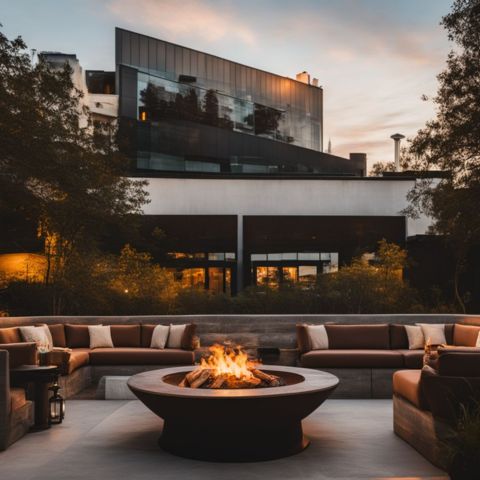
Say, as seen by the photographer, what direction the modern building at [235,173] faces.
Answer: facing the viewer

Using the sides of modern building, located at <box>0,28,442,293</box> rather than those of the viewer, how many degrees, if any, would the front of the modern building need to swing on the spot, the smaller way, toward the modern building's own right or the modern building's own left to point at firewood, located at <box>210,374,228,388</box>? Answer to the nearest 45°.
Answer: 0° — it already faces it

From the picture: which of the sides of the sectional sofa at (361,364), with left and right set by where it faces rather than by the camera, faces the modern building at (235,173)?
back

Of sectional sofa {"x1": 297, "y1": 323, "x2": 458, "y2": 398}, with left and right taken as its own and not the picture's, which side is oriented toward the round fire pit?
front

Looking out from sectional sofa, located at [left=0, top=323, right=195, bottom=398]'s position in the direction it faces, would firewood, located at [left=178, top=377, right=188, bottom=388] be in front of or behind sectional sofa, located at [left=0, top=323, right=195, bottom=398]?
in front

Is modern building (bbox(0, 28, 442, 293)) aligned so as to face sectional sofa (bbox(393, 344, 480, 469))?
yes

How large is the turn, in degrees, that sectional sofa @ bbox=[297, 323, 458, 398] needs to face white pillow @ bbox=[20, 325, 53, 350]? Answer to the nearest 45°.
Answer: approximately 90° to its right

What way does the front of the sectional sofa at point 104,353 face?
toward the camera

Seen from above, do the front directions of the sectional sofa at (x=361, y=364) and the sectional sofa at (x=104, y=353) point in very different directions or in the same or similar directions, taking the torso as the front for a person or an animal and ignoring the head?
same or similar directions

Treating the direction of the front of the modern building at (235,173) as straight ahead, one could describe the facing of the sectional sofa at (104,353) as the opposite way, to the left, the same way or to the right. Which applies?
the same way

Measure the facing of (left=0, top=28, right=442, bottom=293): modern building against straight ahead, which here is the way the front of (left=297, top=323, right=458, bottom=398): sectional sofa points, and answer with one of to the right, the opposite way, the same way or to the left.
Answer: the same way

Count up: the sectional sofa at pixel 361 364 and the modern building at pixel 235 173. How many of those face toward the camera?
2

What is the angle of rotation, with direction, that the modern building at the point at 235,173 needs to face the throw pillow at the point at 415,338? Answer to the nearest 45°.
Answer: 0° — it already faces it

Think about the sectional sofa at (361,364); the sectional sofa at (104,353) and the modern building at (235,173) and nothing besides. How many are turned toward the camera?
3

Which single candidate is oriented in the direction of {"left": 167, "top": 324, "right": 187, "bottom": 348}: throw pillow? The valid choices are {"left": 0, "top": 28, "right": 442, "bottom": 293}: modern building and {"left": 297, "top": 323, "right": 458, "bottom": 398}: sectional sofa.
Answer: the modern building
